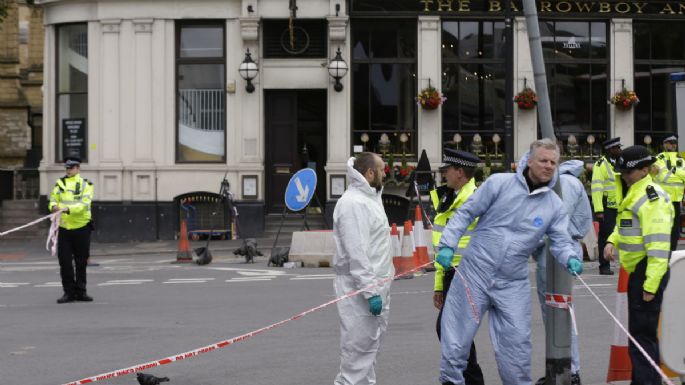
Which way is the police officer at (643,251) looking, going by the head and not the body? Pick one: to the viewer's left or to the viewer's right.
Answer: to the viewer's left

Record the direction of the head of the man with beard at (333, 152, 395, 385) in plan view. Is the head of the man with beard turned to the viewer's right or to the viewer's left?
to the viewer's right

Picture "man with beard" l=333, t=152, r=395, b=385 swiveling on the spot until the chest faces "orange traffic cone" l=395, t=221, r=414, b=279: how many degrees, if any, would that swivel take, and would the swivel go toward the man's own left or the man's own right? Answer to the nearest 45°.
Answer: approximately 90° to the man's own left

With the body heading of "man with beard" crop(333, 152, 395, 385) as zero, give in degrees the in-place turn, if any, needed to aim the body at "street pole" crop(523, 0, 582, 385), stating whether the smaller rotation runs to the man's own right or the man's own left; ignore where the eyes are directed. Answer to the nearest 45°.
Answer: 0° — they already face it

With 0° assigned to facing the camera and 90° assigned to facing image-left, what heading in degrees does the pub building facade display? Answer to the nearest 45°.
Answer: approximately 0°

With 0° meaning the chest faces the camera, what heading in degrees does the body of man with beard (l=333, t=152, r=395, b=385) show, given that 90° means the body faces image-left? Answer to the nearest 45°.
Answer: approximately 270°

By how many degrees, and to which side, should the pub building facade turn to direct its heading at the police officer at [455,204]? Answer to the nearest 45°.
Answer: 0° — it already faces them

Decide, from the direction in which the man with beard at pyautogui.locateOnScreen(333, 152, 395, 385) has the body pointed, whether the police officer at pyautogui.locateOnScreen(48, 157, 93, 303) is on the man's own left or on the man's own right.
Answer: on the man's own left

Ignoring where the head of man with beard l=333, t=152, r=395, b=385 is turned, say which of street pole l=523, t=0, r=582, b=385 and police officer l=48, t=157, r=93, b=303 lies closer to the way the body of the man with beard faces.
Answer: the street pole

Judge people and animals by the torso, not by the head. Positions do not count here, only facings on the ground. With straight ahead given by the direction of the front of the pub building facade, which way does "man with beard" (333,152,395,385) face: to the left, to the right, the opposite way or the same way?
to the left

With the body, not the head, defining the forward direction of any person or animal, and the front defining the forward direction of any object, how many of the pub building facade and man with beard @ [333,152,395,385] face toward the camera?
1
